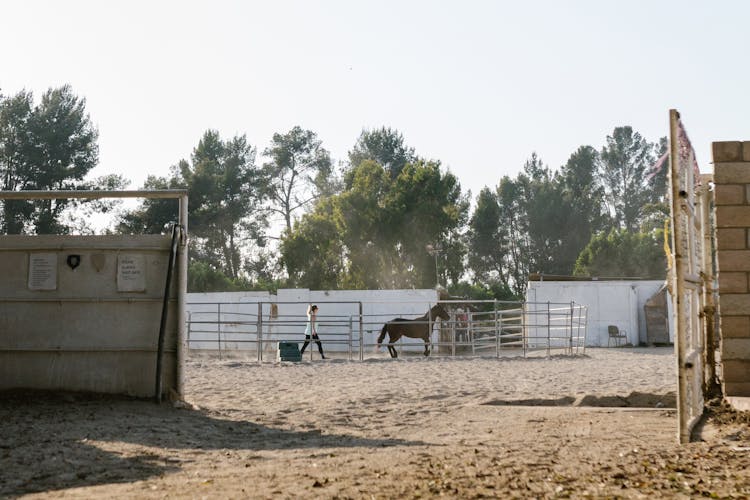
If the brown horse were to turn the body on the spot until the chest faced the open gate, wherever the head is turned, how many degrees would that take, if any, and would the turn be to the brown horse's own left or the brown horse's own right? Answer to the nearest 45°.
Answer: approximately 90° to the brown horse's own right

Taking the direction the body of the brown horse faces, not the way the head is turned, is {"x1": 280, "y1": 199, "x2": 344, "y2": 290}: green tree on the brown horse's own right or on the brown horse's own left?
on the brown horse's own left

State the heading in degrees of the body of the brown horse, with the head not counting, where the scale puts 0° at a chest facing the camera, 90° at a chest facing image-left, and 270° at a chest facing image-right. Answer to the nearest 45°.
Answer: approximately 270°

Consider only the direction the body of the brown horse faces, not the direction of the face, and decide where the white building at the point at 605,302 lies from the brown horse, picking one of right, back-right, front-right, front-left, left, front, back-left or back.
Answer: front-left

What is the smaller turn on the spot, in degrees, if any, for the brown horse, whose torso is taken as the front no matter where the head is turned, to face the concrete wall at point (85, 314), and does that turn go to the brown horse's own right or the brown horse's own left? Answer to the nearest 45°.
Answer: approximately 90° to the brown horse's own right

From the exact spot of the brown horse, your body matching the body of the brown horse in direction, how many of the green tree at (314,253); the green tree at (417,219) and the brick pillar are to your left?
2

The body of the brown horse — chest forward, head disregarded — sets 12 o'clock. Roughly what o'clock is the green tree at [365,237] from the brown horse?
The green tree is roughly at 9 o'clock from the brown horse.

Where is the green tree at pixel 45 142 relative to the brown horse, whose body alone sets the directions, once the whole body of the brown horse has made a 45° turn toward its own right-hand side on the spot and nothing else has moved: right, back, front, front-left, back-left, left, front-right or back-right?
back

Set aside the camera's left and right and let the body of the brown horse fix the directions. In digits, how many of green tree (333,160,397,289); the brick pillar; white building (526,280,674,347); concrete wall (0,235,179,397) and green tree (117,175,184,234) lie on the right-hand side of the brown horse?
2

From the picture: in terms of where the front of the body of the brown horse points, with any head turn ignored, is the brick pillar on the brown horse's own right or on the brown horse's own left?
on the brown horse's own right

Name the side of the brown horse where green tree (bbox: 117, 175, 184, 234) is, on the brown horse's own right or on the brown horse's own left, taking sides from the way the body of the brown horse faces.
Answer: on the brown horse's own left

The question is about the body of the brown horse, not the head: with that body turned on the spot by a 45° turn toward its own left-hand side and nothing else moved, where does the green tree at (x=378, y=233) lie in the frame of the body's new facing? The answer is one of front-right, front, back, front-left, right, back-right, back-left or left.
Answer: front-left

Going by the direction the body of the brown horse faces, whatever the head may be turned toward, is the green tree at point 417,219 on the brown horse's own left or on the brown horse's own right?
on the brown horse's own left

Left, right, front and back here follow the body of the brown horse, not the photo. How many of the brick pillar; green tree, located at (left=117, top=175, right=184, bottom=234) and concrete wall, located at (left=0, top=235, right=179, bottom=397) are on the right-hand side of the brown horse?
2
